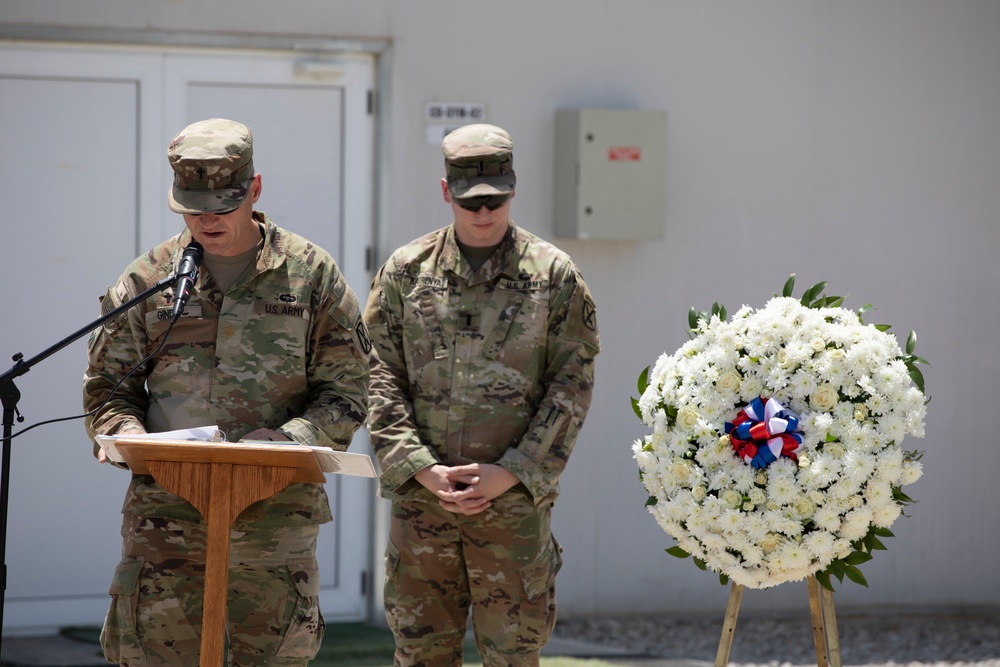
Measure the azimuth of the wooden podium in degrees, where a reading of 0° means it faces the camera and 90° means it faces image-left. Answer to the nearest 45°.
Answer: approximately 0°

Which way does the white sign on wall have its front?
toward the camera

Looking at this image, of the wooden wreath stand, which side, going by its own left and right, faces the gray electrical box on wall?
back

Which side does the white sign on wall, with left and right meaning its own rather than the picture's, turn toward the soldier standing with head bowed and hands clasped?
front

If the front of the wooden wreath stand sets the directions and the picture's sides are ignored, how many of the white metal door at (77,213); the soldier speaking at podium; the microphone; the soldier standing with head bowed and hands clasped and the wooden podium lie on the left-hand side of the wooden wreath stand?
0

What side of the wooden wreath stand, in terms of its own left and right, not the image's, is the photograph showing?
front

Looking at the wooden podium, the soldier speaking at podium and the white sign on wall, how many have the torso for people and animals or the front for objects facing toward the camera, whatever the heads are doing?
3

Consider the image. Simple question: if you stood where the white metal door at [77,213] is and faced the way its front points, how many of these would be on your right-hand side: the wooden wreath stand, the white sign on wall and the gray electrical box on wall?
0

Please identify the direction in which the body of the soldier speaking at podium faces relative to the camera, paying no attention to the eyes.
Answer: toward the camera

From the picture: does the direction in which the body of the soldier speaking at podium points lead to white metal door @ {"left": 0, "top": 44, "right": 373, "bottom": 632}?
no

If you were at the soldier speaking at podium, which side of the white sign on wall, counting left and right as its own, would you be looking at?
front

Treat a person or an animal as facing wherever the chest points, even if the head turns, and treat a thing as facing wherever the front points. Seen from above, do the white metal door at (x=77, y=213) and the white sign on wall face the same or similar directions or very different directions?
same or similar directions

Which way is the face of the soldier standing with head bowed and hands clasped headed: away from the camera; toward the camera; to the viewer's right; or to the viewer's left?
toward the camera

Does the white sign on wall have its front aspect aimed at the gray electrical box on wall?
no

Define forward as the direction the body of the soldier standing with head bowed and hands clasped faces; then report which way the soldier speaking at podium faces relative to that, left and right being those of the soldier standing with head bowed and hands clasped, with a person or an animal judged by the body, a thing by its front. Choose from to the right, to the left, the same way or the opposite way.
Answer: the same way

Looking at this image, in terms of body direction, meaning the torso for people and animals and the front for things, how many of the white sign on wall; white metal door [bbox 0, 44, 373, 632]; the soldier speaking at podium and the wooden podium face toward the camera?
4

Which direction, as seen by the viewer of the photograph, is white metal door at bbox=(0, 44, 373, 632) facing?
facing the viewer

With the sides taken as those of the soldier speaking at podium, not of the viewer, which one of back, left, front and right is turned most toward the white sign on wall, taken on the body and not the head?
back
